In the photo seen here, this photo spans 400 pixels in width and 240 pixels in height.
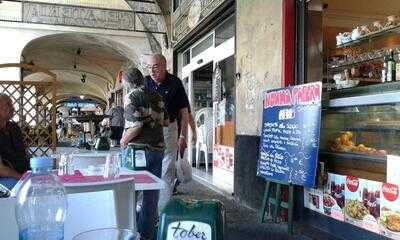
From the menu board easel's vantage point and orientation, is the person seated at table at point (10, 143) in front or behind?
in front

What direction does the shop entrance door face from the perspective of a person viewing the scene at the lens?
facing the viewer and to the left of the viewer

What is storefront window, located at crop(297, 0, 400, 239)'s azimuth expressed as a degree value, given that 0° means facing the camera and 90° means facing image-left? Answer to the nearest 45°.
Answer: approximately 45°

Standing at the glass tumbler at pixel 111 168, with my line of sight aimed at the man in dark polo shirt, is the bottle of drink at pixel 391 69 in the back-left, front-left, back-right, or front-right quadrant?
front-right

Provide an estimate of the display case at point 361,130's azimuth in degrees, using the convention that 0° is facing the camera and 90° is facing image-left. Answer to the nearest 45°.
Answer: approximately 45°

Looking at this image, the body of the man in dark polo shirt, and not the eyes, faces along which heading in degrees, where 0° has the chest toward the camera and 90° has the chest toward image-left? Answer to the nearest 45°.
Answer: approximately 45°

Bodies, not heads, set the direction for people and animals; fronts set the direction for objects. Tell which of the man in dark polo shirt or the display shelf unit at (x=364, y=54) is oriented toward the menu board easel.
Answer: the display shelf unit

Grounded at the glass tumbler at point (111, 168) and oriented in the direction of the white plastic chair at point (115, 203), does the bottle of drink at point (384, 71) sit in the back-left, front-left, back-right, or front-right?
back-left

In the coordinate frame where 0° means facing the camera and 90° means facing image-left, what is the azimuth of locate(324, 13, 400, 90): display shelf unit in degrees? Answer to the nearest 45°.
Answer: approximately 45°

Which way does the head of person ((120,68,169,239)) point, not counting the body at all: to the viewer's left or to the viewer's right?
to the viewer's left

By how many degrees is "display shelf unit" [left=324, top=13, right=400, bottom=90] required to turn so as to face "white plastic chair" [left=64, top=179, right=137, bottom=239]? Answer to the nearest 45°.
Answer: approximately 45° to its left

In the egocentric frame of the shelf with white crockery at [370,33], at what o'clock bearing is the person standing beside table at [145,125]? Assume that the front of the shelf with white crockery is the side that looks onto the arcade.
The person standing beside table is roughly at 12 o'clock from the shelf with white crockery.

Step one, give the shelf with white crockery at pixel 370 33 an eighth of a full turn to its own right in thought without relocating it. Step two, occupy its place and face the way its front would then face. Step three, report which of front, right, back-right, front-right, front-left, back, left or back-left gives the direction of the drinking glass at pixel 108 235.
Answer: left

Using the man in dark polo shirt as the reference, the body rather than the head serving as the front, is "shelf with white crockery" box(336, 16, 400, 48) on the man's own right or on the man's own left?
on the man's own left
